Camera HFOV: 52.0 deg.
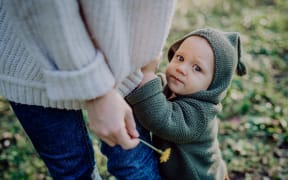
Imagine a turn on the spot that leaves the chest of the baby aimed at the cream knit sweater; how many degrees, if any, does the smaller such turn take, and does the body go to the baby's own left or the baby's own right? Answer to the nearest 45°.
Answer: approximately 45° to the baby's own left

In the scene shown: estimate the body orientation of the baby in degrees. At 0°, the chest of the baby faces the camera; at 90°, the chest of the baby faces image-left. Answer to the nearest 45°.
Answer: approximately 90°
